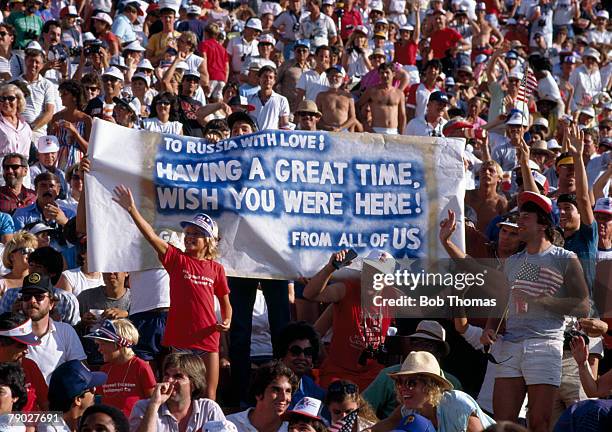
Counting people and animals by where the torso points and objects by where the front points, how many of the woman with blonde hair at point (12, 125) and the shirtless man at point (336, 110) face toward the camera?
2

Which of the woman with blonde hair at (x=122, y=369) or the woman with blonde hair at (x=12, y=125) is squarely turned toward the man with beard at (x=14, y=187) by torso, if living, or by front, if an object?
the woman with blonde hair at (x=12, y=125)

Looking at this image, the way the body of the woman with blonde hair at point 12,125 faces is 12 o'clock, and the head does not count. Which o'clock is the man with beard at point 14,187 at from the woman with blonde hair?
The man with beard is roughly at 12 o'clock from the woman with blonde hair.

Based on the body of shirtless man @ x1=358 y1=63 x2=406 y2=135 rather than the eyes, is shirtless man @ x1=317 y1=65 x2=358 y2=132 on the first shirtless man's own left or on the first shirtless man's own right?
on the first shirtless man's own right

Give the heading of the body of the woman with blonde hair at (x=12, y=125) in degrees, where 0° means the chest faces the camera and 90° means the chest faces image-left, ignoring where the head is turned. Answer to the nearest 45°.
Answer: approximately 0°

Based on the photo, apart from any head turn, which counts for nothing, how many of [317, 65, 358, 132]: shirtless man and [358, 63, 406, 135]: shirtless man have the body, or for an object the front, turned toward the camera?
2
